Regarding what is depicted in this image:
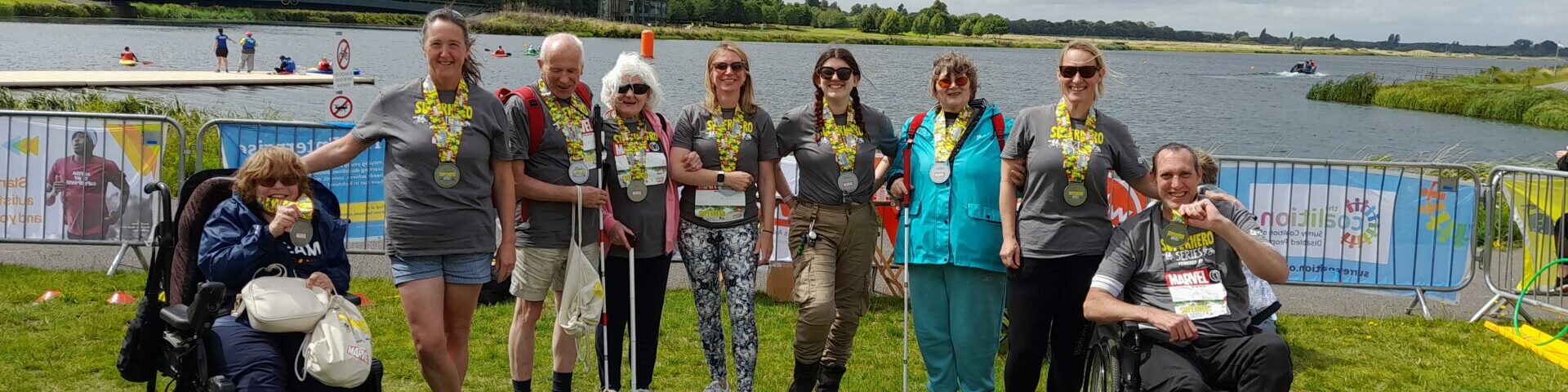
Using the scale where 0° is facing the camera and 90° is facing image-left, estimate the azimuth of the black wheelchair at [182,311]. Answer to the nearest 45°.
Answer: approximately 315°

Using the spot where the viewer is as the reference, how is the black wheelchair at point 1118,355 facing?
facing the viewer and to the right of the viewer

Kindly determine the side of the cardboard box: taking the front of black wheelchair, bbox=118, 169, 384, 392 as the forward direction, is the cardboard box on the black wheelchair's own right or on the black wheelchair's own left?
on the black wheelchair's own left

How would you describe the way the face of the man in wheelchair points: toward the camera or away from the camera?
toward the camera

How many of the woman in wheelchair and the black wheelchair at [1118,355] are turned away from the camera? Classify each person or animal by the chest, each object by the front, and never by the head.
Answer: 0
